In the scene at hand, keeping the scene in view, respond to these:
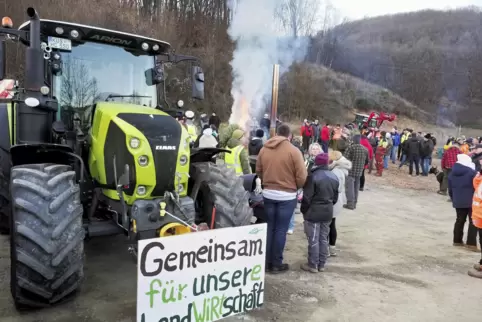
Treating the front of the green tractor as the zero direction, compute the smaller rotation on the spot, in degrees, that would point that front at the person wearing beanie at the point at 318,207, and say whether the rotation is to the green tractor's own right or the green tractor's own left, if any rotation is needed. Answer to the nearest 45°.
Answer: approximately 45° to the green tractor's own left

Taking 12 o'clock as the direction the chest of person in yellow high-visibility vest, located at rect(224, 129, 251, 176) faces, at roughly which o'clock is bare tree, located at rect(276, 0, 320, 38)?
The bare tree is roughly at 11 o'clock from the person in yellow high-visibility vest.

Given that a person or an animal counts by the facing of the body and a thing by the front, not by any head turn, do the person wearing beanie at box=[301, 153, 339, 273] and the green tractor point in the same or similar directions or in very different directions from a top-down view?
very different directions

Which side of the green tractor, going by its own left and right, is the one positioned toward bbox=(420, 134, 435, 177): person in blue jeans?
left

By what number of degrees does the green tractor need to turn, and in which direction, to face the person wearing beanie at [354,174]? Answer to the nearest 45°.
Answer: approximately 90° to its left

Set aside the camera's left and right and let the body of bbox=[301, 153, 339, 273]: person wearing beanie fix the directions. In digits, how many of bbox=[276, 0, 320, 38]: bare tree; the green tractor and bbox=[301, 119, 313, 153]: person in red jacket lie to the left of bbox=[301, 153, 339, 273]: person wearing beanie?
1

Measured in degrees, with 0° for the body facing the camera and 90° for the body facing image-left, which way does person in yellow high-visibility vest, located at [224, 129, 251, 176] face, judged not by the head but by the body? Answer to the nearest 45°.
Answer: approximately 225°

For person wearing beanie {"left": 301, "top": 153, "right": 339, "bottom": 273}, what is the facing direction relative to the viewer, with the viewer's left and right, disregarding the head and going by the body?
facing away from the viewer and to the left of the viewer

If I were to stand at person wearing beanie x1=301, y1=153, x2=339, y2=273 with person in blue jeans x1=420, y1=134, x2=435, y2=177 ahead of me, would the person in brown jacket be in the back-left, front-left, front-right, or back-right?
back-left
